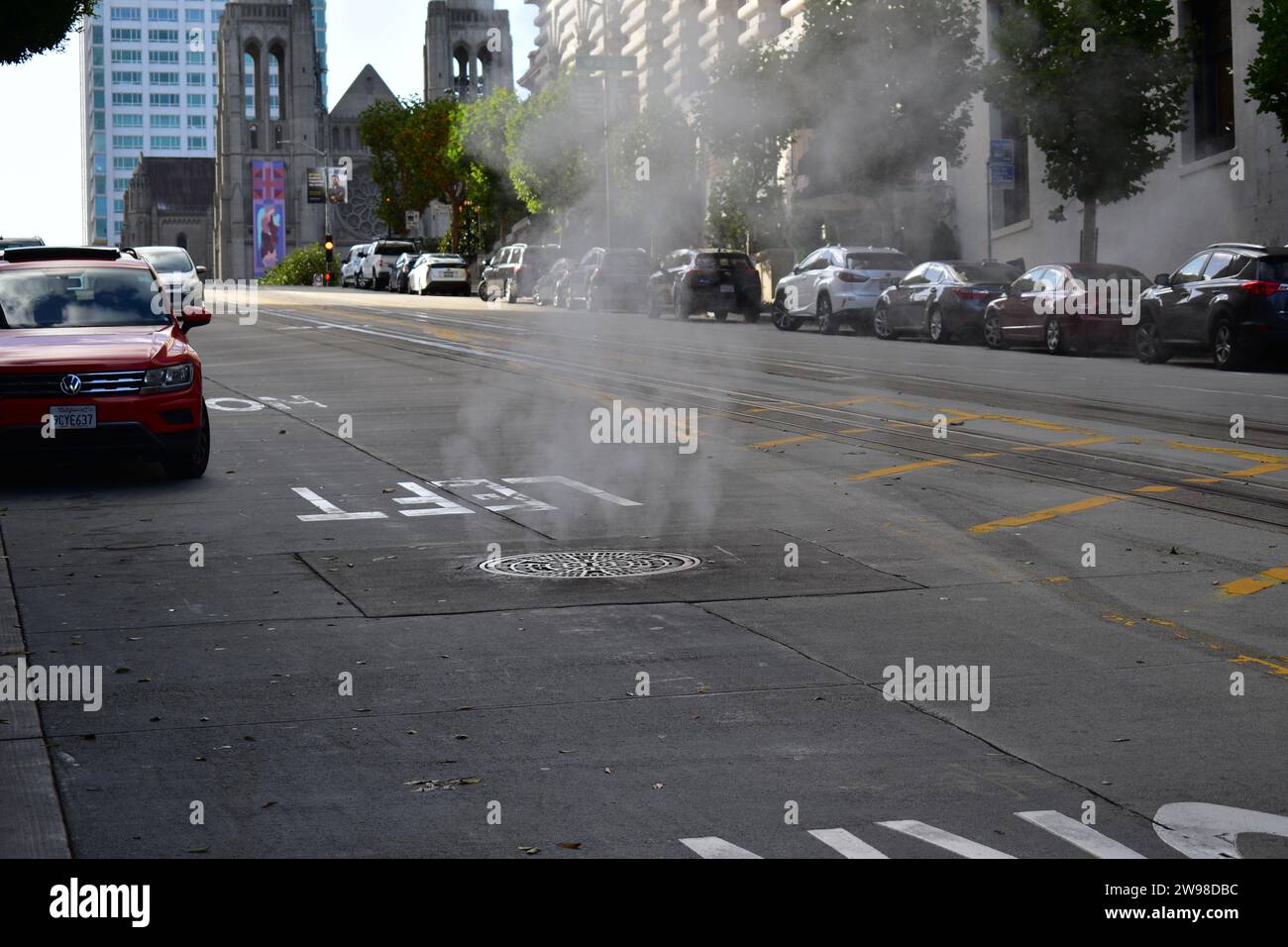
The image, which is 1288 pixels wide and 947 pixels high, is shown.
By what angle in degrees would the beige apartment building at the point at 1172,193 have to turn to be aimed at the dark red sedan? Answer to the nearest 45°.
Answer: approximately 45° to its left

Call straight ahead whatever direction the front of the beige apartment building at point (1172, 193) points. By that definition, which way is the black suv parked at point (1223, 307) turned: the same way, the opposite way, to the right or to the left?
to the right

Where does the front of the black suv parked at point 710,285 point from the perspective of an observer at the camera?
facing away from the viewer and to the left of the viewer

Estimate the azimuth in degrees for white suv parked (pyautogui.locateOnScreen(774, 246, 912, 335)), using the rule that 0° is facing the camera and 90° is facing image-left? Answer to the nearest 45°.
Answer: approximately 135°

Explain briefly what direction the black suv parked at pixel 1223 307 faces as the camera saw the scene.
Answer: facing away from the viewer and to the left of the viewer

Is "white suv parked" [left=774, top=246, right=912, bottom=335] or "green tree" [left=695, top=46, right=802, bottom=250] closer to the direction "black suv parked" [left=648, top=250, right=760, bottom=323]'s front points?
the green tree

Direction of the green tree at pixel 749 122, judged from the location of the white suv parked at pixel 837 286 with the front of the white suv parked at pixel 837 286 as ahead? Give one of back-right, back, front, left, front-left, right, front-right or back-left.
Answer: front-right

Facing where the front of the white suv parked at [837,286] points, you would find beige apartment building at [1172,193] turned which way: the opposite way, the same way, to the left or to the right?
to the left

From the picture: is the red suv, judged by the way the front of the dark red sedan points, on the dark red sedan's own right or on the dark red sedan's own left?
on the dark red sedan's own left

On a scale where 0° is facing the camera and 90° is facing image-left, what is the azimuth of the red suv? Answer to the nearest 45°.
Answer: approximately 0°
